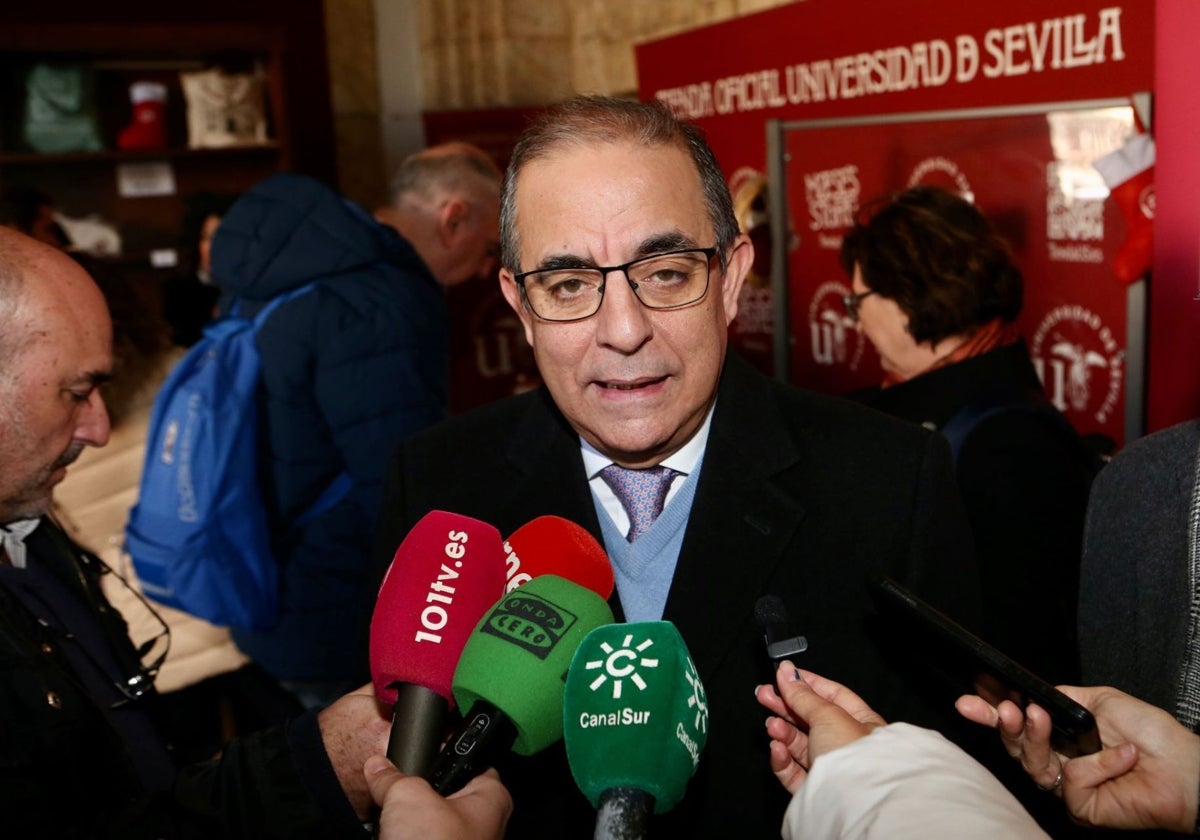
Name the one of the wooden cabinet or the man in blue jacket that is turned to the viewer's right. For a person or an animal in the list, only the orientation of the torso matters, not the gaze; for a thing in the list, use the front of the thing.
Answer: the man in blue jacket

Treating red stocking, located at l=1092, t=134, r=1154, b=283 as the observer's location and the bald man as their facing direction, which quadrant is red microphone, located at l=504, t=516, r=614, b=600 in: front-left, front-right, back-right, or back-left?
front-left

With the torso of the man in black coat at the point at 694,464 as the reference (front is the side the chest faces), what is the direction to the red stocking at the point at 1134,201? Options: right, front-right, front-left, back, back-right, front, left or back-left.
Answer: back-left

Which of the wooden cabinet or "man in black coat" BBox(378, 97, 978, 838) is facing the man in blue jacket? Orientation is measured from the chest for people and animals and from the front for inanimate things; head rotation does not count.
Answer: the wooden cabinet

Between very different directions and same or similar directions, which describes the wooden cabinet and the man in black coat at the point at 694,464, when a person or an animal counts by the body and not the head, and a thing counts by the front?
same or similar directions

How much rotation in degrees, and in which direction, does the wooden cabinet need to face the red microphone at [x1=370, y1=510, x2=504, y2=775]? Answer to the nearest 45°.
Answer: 0° — it already faces it

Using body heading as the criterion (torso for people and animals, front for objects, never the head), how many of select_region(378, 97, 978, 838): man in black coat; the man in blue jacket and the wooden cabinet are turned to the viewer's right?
1

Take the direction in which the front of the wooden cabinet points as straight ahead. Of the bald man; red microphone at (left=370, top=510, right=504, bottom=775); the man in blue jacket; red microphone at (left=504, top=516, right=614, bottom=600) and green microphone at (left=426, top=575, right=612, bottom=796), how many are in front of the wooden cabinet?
5

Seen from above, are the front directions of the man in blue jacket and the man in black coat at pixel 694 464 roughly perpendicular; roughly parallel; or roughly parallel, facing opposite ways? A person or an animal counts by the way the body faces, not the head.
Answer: roughly perpendicular

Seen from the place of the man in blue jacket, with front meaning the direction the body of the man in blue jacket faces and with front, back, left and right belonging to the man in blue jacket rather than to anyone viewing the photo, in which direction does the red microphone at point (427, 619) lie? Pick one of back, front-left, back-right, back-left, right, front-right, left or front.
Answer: right

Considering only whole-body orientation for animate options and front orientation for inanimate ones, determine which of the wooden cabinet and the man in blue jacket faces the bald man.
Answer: the wooden cabinet

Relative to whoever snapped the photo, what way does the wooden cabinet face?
facing the viewer

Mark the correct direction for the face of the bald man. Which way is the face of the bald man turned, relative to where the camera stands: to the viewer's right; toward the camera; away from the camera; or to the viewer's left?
to the viewer's right

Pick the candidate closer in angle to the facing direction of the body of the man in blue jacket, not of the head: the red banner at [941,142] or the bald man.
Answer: the red banner
